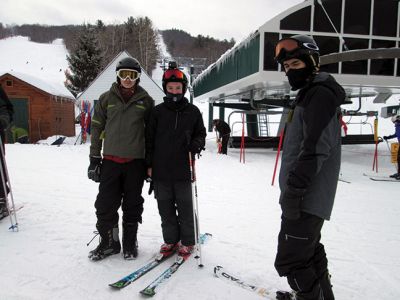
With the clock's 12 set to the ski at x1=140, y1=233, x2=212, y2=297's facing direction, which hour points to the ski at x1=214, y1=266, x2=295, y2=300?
the ski at x1=214, y1=266, x2=295, y2=300 is roughly at 8 o'clock from the ski at x1=140, y1=233, x2=212, y2=297.

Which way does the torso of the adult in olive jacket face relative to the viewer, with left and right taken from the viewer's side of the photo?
facing the viewer

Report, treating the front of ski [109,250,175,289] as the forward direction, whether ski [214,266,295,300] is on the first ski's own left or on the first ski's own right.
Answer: on the first ski's own left

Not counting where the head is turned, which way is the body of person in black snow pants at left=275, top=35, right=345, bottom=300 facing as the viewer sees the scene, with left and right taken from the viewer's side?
facing to the left of the viewer

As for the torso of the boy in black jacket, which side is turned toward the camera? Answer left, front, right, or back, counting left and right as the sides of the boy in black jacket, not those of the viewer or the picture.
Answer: front

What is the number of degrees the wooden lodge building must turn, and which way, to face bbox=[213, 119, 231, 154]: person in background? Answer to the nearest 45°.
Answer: approximately 90° to its left
